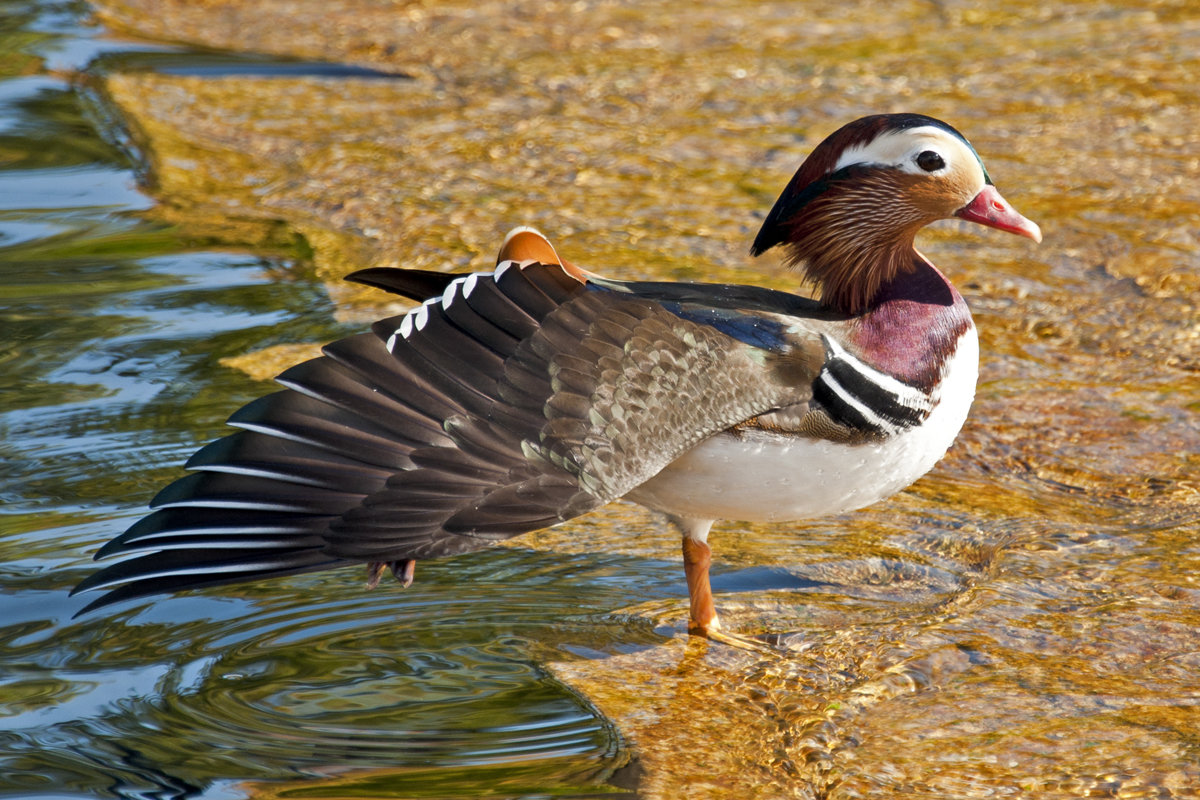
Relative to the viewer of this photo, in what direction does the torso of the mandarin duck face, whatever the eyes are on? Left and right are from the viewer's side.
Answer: facing to the right of the viewer
